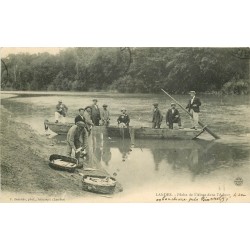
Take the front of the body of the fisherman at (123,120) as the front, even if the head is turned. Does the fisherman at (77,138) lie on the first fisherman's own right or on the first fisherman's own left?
on the first fisherman's own right

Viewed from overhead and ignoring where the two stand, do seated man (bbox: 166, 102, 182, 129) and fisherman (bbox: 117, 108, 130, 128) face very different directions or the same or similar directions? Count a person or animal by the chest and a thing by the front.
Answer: same or similar directions

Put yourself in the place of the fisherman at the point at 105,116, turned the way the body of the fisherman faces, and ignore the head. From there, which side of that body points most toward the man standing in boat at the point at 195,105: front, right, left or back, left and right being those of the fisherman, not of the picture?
left

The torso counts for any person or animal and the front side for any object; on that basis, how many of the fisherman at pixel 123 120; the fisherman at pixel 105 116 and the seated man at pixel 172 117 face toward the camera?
3

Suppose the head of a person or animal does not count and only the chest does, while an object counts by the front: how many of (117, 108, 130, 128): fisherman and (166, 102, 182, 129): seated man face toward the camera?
2

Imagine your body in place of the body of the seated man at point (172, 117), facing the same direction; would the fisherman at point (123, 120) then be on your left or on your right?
on your right

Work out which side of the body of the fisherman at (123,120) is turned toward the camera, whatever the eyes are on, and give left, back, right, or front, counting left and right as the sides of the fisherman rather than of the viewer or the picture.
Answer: front

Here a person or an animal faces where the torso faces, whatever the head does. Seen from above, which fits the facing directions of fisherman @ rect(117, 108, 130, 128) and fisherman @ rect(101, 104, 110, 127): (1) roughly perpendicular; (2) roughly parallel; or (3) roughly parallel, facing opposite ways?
roughly parallel
